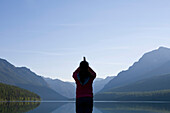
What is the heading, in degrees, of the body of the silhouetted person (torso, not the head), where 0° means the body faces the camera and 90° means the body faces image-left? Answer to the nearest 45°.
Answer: approximately 180°
